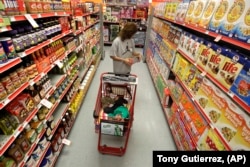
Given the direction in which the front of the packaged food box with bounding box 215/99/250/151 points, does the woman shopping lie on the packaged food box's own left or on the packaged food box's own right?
on the packaged food box's own right

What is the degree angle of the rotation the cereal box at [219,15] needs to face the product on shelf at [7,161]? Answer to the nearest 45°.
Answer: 0° — it already faces it

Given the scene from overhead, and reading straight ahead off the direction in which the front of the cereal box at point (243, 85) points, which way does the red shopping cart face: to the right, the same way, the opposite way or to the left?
to the left

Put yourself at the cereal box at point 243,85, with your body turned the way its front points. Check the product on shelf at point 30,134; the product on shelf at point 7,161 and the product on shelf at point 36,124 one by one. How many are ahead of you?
3

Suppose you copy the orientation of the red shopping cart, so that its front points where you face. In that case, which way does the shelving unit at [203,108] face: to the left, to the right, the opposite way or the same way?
to the right

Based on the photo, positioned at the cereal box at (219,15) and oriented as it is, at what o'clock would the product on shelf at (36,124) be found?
The product on shelf is roughly at 12 o'clock from the cereal box.

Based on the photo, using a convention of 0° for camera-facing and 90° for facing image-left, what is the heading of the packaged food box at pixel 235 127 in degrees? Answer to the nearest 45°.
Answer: approximately 45°

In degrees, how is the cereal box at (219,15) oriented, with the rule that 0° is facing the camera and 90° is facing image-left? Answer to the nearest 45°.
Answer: approximately 45°

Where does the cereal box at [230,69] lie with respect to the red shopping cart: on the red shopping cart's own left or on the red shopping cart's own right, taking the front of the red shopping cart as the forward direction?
on the red shopping cart's own left

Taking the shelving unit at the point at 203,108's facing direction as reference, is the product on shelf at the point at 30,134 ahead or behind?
ahead

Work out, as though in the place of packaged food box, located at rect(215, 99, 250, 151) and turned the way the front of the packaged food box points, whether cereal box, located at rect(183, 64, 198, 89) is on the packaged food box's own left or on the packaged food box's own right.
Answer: on the packaged food box's own right

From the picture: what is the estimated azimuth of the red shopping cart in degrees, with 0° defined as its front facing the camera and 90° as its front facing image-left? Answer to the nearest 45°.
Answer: approximately 0°
